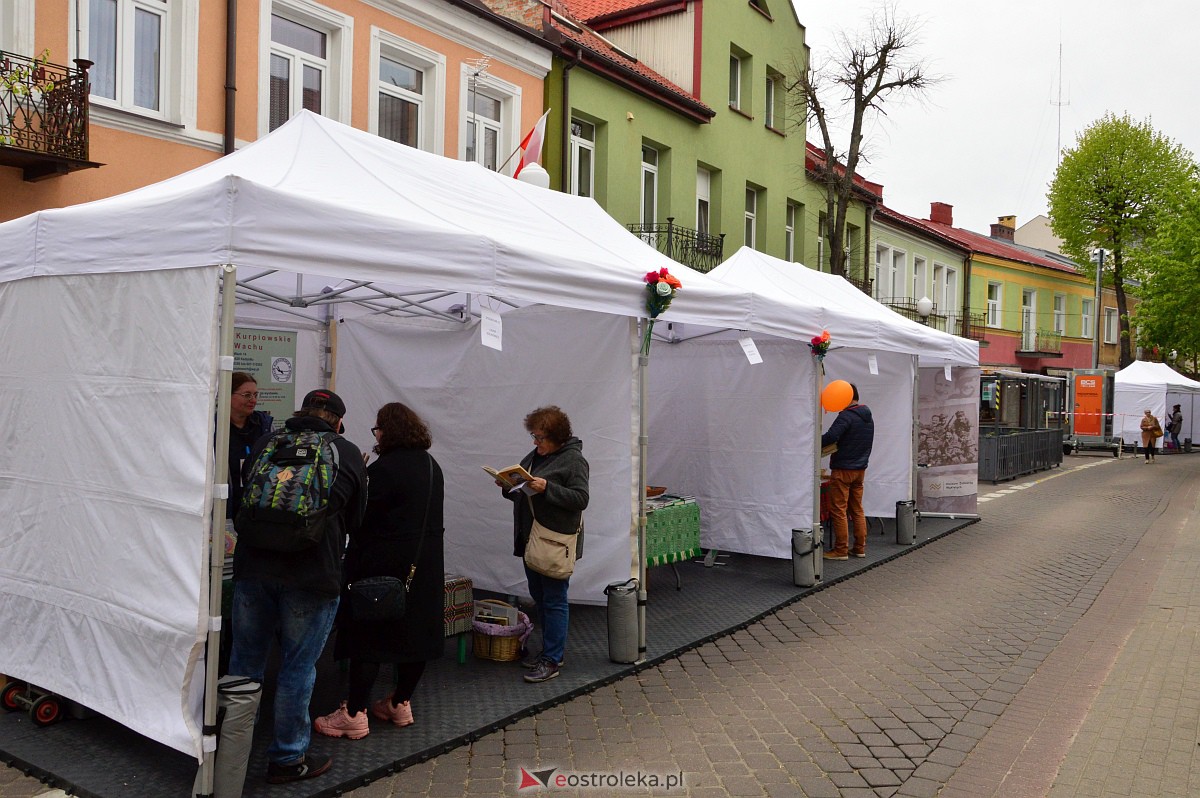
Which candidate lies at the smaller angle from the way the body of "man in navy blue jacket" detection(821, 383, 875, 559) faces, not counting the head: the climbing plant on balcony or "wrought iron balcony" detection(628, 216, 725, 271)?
the wrought iron balcony

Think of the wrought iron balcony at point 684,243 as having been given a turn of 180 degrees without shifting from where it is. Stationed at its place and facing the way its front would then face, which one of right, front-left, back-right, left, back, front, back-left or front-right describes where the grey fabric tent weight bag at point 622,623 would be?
back-left

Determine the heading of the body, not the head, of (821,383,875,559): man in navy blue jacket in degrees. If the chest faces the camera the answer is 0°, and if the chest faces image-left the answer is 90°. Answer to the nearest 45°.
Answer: approximately 135°

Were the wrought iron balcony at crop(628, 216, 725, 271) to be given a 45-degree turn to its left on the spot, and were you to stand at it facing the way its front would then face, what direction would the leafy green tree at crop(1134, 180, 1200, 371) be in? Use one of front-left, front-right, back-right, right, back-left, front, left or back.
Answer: front-left

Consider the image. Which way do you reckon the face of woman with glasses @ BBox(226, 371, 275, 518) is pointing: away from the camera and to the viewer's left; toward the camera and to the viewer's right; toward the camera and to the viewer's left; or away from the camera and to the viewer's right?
toward the camera and to the viewer's right

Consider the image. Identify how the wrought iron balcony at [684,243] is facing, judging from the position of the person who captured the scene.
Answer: facing the viewer and to the right of the viewer

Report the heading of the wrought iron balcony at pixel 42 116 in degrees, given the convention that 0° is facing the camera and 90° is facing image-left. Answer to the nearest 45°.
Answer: approximately 315°

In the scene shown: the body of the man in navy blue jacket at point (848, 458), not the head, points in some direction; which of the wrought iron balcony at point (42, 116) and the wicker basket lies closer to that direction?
the wrought iron balcony

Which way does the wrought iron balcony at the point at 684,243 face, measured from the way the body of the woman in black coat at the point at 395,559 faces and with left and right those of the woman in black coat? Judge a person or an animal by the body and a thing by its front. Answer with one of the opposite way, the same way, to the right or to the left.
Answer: the opposite way

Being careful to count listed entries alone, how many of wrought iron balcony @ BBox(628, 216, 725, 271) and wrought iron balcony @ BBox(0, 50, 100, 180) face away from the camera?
0

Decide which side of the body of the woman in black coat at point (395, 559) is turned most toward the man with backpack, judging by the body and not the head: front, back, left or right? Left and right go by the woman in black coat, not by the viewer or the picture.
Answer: left

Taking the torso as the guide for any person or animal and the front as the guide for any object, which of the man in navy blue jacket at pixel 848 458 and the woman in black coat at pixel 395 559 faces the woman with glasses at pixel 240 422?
the woman in black coat

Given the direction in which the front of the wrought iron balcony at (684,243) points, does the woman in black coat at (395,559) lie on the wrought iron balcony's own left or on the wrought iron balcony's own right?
on the wrought iron balcony's own right

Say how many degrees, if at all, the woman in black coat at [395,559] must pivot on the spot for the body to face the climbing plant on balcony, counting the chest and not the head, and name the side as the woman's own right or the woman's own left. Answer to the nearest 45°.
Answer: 0° — they already face it

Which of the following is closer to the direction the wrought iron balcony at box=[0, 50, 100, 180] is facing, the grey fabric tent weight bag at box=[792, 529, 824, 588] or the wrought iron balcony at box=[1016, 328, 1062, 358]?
the grey fabric tent weight bag

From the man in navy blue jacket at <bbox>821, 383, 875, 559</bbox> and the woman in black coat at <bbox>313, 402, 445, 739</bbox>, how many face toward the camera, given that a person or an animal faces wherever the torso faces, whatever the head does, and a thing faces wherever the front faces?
0

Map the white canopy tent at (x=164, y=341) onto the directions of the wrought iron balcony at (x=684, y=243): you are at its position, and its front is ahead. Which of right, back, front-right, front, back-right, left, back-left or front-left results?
front-right

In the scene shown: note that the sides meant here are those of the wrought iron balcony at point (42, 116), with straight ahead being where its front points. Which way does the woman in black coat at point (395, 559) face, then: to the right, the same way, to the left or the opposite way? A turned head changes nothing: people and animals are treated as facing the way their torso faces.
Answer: the opposite way
